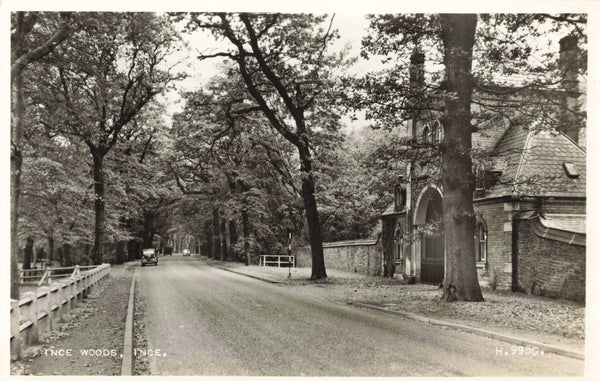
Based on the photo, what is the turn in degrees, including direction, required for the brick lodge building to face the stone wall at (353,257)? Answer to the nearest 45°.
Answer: approximately 90° to its right

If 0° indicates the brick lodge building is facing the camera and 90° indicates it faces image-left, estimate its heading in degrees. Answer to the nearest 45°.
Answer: approximately 45°

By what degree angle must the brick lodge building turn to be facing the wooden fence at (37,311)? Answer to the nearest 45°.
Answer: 0° — it already faces it

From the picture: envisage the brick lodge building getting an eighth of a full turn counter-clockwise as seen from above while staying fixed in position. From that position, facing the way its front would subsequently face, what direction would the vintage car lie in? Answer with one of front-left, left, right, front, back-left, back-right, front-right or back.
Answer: back-right

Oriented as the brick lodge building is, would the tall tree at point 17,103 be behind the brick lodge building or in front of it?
in front
